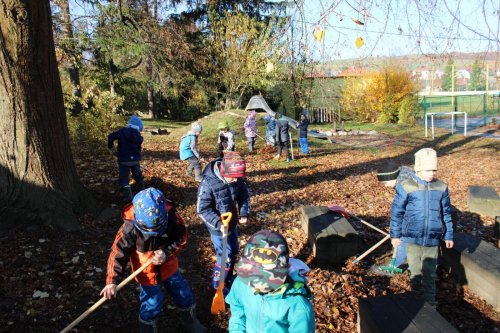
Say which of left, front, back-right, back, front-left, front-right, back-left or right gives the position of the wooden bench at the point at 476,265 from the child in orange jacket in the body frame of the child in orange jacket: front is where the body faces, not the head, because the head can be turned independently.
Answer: left

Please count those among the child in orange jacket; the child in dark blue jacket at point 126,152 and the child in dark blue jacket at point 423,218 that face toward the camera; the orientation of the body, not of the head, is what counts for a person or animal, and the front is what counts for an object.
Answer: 2

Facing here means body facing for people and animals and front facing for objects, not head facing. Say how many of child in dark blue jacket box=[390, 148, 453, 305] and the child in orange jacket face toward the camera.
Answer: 2

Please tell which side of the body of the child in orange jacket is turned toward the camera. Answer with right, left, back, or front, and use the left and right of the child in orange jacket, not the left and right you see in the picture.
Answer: front

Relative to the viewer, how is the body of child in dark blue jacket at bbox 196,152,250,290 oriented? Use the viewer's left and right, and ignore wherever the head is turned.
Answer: facing the viewer and to the right of the viewer

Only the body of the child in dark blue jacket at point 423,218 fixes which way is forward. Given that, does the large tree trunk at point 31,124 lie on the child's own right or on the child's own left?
on the child's own right
